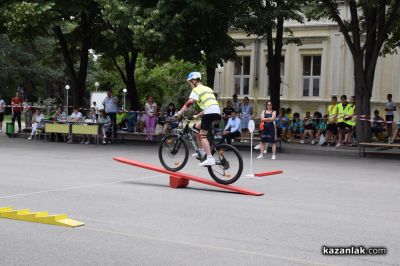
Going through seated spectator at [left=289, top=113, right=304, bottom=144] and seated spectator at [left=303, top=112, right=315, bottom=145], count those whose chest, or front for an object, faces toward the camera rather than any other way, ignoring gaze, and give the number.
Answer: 2

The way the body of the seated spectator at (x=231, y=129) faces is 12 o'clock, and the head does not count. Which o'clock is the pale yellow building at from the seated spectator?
The pale yellow building is roughly at 5 o'clock from the seated spectator.

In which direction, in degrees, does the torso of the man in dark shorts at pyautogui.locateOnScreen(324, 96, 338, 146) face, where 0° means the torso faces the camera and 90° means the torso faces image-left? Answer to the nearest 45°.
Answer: approximately 45°

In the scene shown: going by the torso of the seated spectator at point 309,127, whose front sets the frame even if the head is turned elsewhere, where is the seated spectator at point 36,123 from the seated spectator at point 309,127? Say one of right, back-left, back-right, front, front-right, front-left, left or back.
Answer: right

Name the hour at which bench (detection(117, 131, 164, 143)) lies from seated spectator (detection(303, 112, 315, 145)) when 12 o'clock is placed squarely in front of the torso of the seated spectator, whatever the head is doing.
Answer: The bench is roughly at 3 o'clock from the seated spectator.

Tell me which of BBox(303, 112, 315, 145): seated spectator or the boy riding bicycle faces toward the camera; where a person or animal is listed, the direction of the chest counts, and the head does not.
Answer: the seated spectator

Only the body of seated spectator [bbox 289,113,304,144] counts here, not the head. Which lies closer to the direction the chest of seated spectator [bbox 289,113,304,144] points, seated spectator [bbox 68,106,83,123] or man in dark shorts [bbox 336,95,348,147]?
the man in dark shorts

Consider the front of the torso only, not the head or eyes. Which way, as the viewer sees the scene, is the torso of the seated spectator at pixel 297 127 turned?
toward the camera

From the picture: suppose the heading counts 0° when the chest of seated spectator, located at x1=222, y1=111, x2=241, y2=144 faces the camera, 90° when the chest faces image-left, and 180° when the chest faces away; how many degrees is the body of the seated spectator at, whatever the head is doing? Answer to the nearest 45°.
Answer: approximately 45°

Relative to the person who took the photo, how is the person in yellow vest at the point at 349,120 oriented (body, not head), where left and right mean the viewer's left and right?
facing the viewer and to the left of the viewer

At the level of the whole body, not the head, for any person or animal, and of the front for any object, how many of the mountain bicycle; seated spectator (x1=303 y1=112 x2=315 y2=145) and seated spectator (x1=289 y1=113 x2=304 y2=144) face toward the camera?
2

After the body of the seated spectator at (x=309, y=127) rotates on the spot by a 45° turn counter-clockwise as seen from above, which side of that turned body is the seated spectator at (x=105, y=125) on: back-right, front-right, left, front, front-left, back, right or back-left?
back-right

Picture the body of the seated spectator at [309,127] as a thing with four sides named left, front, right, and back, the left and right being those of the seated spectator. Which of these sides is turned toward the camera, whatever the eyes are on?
front

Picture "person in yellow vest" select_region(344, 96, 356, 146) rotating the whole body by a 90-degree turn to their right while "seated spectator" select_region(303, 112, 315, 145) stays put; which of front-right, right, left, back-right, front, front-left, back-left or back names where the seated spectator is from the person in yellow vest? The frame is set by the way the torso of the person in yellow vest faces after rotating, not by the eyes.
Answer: front

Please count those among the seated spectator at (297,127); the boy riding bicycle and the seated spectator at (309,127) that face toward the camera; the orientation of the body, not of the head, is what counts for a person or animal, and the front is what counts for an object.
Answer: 2
